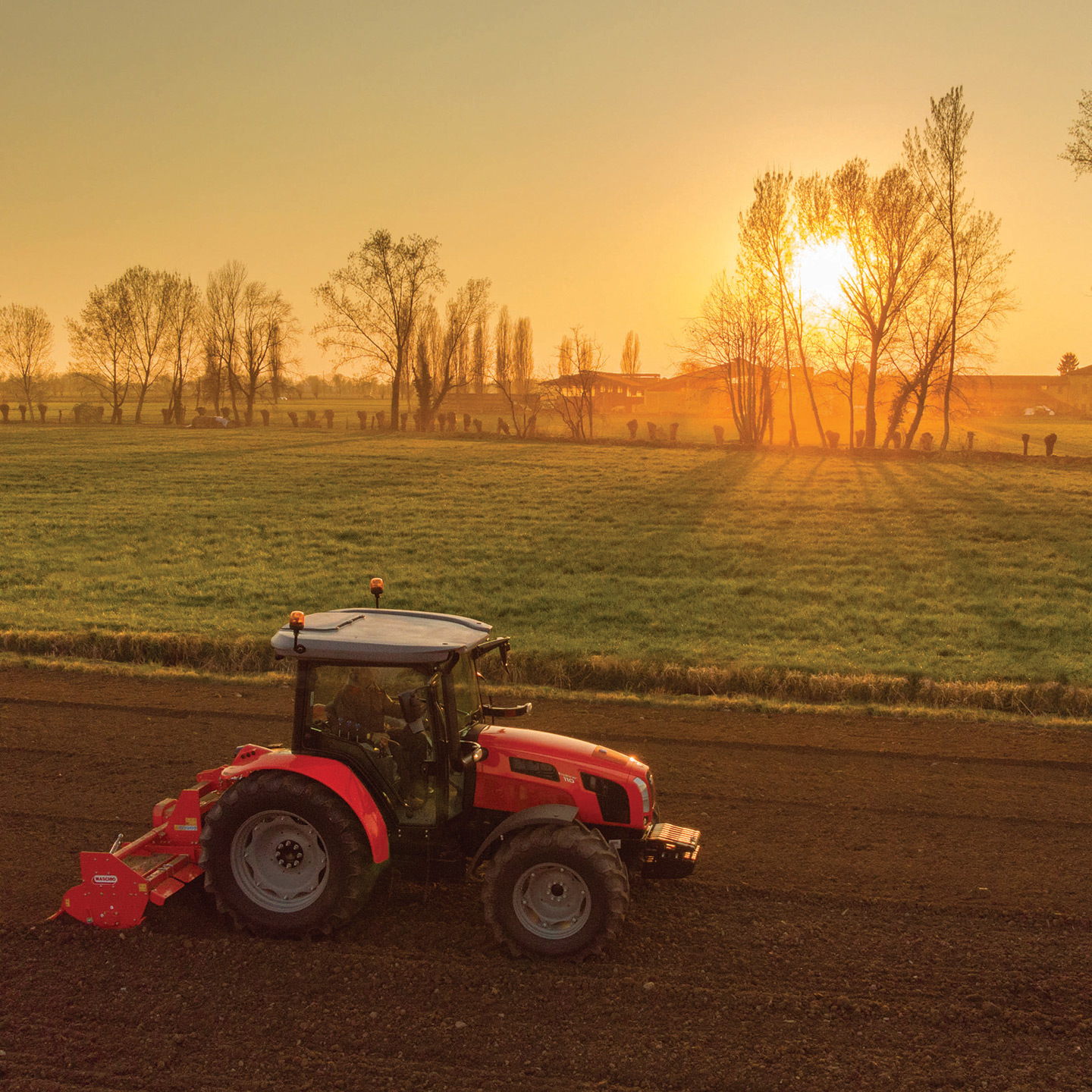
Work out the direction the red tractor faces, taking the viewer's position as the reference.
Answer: facing to the right of the viewer
